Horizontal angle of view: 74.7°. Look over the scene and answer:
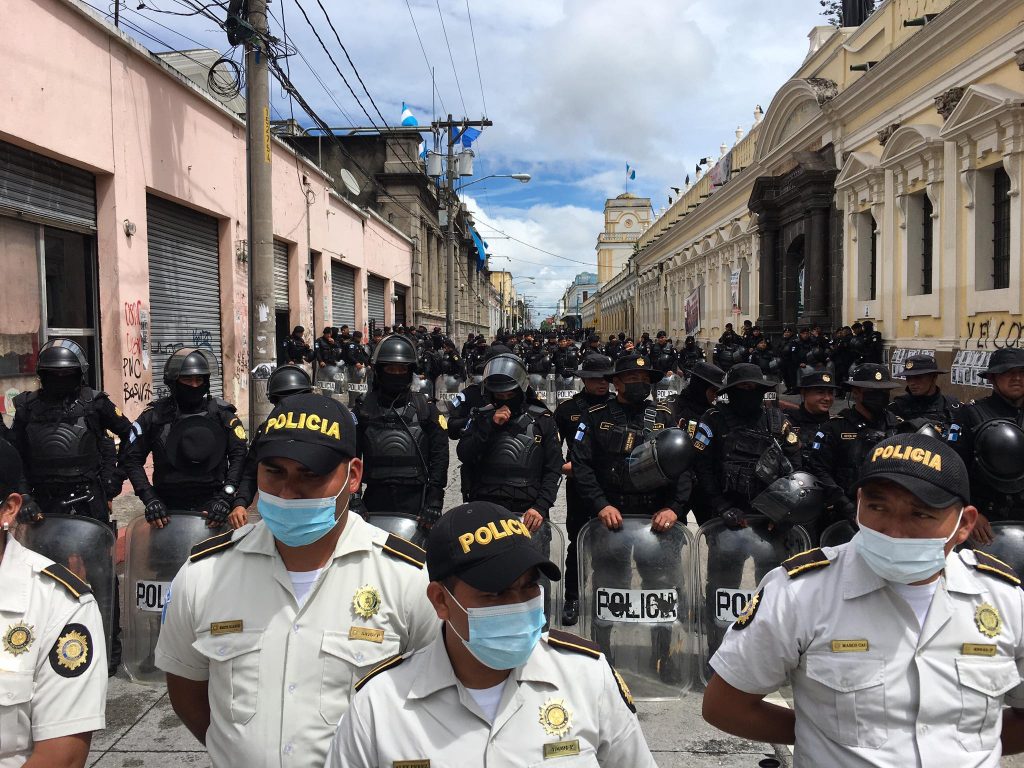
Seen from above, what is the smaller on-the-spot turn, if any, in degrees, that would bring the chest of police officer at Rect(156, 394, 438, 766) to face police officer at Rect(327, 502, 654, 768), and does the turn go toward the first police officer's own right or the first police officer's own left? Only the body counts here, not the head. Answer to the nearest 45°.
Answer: approximately 45° to the first police officer's own left

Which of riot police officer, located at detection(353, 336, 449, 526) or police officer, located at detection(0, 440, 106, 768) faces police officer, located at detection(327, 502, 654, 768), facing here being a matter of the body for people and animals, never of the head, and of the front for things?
the riot police officer

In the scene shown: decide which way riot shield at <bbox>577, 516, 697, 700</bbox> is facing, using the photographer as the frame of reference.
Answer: facing the viewer

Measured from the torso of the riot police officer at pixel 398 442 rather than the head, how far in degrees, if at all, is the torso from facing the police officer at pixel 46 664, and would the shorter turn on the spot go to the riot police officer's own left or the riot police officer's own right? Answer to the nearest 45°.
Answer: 0° — they already face them

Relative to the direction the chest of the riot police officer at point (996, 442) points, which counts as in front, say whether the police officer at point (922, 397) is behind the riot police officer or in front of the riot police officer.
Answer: behind

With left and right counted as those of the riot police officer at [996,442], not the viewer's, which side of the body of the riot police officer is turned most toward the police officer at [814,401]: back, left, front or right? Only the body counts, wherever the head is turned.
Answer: right

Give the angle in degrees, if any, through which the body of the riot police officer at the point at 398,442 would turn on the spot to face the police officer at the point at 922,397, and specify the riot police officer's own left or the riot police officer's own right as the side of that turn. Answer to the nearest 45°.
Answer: approximately 90° to the riot police officer's own left

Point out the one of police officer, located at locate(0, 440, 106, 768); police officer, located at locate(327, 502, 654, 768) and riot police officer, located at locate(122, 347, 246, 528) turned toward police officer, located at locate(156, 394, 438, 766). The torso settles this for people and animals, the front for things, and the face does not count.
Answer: the riot police officer

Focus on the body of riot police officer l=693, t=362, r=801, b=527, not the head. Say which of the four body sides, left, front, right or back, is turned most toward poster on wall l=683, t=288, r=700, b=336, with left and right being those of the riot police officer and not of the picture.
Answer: back

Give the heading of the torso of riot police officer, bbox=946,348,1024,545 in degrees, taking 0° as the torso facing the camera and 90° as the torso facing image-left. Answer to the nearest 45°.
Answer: approximately 0°
